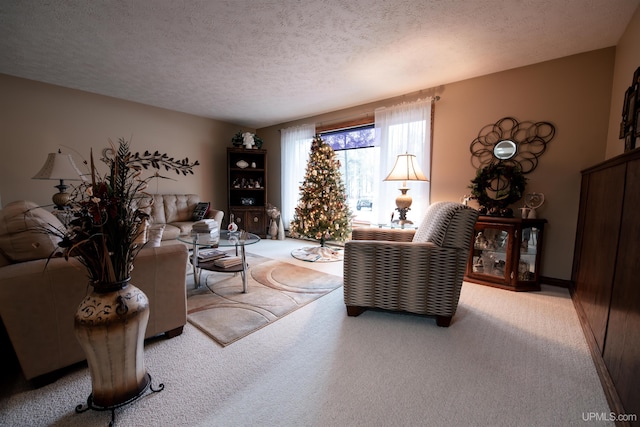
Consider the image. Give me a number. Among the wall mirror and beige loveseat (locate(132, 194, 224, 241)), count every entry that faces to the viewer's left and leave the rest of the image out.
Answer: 0

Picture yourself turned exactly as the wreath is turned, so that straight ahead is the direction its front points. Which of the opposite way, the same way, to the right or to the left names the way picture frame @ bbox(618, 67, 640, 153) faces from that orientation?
to the right

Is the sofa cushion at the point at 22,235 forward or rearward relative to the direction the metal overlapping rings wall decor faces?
forward

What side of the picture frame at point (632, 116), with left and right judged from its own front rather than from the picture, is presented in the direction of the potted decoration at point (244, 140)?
front

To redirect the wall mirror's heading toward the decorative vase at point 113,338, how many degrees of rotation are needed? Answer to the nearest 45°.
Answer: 0° — it already faces it

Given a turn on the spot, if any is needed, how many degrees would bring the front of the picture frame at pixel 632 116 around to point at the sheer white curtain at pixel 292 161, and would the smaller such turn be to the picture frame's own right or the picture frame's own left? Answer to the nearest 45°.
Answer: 0° — it already faces it

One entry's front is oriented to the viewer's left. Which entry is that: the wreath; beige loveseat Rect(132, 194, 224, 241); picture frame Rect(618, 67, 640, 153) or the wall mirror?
the picture frame

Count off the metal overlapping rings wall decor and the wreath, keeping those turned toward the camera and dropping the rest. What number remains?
2

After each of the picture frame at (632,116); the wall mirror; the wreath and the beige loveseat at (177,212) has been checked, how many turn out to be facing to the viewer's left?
1

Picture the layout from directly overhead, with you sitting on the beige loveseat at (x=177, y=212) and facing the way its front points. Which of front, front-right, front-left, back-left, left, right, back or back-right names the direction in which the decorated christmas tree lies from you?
front

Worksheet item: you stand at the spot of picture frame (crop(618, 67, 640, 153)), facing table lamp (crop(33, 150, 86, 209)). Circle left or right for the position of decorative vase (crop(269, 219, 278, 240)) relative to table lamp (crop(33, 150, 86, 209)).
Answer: right

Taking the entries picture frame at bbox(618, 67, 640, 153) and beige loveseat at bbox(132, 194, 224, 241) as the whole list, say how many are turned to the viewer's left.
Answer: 1

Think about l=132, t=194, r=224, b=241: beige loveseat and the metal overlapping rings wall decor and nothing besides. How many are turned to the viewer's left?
0

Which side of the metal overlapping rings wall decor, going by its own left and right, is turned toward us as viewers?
front

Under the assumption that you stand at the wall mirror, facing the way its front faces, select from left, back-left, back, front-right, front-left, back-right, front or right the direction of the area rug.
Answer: front-right

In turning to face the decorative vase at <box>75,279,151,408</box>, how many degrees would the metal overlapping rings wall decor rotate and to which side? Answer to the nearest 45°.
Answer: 0° — it already faces it

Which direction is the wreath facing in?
toward the camera

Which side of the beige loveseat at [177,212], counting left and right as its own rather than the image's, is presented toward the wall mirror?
front
